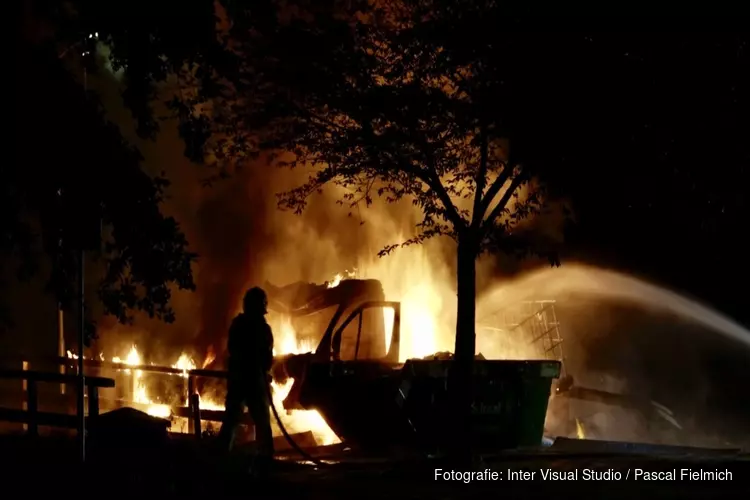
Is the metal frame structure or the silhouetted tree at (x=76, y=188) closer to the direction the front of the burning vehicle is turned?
the silhouetted tree

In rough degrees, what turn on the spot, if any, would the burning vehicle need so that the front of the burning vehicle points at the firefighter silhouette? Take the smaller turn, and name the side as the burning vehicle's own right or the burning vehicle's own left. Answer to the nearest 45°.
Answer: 0° — it already faces them

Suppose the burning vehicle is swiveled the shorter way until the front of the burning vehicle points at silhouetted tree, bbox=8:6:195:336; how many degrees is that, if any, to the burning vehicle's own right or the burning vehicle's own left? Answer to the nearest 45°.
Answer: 0° — it already faces it
